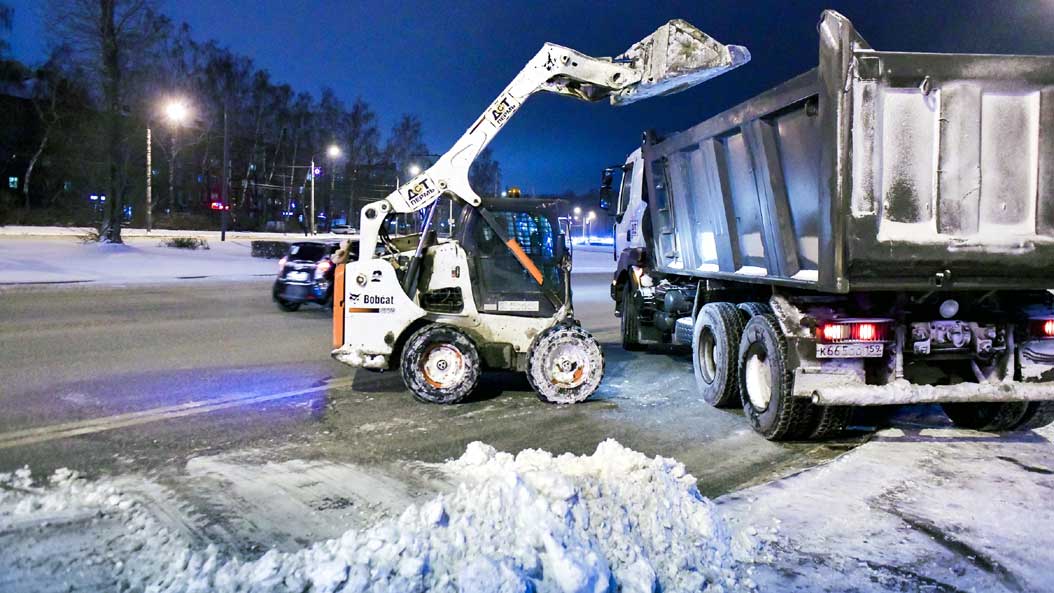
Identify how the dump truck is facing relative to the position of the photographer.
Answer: facing away from the viewer and to the left of the viewer

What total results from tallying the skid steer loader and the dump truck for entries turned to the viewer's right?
1

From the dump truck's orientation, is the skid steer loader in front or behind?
in front

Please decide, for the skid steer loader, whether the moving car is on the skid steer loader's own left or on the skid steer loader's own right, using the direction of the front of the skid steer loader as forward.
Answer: on the skid steer loader's own left

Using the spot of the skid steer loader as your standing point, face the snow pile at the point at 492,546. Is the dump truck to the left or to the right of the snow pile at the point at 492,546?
left

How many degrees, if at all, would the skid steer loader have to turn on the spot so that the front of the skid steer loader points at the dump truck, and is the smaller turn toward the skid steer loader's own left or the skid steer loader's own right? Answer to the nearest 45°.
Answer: approximately 45° to the skid steer loader's own right

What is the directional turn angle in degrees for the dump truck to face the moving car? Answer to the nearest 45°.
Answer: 0° — it already faces it

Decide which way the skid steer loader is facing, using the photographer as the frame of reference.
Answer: facing to the right of the viewer

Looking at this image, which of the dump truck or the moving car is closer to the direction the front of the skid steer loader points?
the dump truck

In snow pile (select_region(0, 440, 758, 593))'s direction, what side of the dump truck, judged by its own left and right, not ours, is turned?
left

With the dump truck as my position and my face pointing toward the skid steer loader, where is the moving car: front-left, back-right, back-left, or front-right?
front-right
